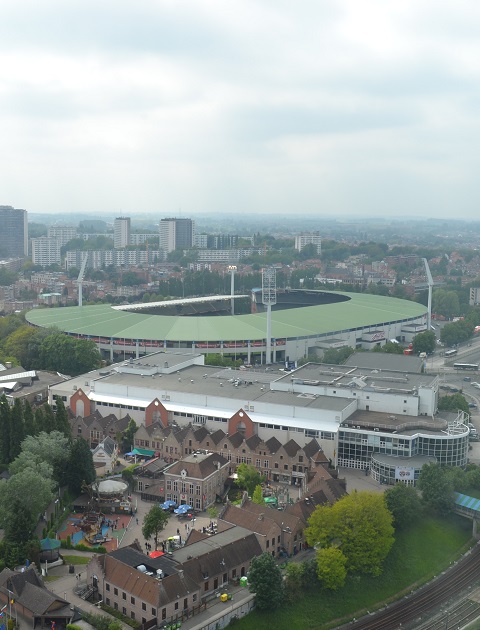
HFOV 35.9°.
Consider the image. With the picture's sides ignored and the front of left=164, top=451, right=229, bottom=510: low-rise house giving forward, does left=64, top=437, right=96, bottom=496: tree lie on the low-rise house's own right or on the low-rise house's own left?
on the low-rise house's own right

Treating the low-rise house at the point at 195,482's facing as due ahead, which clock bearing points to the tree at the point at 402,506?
The tree is roughly at 8 o'clock from the low-rise house.

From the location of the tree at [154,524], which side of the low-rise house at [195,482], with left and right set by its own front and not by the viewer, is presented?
front

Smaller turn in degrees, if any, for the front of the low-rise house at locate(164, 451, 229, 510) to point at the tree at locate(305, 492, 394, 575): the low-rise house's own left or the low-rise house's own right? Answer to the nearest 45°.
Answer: approximately 90° to the low-rise house's own left

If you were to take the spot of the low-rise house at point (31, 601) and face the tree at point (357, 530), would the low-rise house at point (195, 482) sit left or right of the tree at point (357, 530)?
left

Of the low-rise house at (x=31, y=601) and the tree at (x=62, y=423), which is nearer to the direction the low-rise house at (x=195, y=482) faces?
the low-rise house

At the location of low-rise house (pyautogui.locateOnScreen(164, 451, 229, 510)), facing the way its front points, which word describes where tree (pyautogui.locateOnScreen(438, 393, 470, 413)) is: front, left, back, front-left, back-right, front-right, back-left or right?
back

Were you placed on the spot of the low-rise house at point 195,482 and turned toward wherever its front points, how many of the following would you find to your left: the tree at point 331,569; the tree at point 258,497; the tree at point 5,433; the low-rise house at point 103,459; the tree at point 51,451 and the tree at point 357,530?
3

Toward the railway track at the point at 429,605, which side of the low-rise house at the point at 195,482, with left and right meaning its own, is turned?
left

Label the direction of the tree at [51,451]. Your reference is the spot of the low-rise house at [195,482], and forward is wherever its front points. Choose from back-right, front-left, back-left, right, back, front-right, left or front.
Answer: front-right

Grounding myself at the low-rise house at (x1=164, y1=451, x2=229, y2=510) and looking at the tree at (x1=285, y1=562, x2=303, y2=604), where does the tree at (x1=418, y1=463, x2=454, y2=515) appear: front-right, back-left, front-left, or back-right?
front-left

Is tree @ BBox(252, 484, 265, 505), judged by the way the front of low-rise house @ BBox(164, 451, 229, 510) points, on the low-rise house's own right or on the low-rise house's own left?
on the low-rise house's own left

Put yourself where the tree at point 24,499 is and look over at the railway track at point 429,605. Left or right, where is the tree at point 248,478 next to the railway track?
left

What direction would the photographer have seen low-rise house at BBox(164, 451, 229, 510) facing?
facing the viewer and to the left of the viewer

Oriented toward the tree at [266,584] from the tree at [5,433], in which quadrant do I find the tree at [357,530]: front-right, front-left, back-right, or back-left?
front-left

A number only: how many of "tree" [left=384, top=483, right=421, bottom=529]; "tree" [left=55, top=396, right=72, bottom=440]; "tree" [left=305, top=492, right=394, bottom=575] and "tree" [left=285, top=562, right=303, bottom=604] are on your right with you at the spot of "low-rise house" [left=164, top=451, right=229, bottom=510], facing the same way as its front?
1

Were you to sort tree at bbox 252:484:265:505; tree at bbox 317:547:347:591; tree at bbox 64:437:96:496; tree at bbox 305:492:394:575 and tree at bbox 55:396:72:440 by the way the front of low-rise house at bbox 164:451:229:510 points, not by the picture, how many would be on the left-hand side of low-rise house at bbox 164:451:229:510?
3

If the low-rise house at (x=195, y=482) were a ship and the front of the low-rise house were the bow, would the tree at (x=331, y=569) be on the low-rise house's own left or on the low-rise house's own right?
on the low-rise house's own left

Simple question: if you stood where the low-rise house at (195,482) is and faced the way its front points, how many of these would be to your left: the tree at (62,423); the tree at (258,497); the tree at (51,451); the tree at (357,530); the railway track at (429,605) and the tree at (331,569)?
4
